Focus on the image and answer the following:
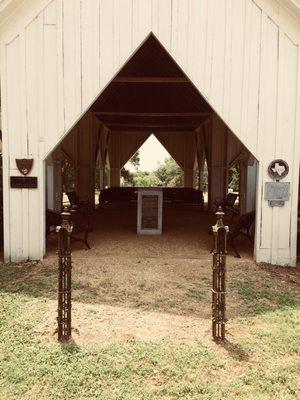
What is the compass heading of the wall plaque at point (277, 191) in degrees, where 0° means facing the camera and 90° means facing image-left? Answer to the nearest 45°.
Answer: approximately 0°

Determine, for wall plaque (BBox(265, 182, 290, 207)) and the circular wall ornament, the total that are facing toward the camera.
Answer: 2

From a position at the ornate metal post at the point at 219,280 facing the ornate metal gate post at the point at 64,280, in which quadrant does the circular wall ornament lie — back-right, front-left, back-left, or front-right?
back-right

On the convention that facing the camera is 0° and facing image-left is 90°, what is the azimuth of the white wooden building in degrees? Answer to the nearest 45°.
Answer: approximately 0°

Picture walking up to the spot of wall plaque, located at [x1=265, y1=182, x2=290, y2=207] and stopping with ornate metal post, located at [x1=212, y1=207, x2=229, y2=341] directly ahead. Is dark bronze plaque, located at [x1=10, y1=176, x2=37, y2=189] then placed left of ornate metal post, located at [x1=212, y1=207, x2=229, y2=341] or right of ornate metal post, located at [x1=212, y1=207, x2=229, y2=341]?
right

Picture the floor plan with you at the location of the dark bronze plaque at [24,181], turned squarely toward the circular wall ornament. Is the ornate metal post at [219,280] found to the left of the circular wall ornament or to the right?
right

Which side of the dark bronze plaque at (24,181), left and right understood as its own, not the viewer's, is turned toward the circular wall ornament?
left

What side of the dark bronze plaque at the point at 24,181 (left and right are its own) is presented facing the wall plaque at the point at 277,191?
left
